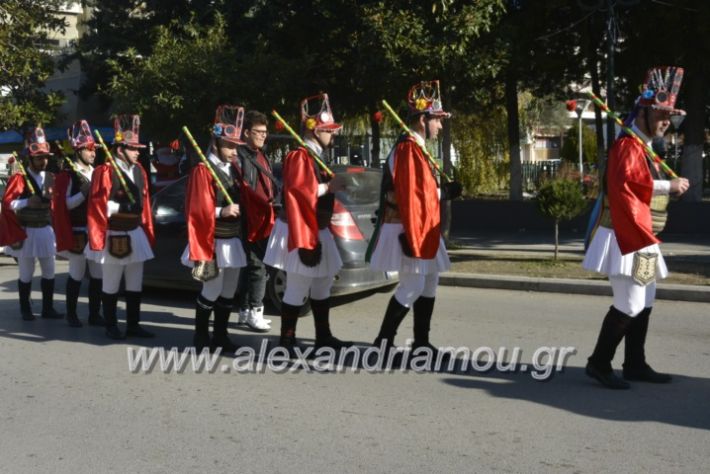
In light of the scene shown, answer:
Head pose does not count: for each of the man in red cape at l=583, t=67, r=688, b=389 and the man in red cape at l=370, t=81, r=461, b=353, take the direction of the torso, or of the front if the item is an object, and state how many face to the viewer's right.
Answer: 2

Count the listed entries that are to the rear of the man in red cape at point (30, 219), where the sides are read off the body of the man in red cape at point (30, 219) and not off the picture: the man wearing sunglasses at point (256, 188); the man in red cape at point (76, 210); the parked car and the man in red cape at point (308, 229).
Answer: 0

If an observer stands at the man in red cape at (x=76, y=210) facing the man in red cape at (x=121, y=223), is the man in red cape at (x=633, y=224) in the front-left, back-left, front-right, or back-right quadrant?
front-left

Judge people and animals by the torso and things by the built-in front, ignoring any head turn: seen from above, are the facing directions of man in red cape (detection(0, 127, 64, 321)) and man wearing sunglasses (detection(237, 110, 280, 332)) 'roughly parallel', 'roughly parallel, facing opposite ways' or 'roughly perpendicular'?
roughly parallel

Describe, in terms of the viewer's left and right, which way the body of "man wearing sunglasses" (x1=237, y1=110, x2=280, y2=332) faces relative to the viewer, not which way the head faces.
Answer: facing the viewer and to the right of the viewer

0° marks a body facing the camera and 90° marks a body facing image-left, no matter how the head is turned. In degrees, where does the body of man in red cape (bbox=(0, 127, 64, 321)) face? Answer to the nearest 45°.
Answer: approximately 315°

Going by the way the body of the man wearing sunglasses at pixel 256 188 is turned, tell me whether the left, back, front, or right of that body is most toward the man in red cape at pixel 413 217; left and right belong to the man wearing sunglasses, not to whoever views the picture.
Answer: front

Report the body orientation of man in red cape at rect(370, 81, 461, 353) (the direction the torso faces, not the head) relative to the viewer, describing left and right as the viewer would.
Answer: facing to the right of the viewer

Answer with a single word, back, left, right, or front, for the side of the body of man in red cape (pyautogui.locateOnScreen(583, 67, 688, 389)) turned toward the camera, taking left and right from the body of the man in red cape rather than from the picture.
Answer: right

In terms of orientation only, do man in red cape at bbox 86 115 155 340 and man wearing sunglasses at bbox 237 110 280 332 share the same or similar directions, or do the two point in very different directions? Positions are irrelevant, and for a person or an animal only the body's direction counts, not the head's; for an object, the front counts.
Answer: same or similar directions

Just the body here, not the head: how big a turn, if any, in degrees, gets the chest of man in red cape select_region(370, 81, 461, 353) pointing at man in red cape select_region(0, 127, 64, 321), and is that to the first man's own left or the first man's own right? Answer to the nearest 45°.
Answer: approximately 135° to the first man's own left

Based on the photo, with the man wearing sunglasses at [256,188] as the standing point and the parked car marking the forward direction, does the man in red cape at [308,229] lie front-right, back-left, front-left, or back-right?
back-right

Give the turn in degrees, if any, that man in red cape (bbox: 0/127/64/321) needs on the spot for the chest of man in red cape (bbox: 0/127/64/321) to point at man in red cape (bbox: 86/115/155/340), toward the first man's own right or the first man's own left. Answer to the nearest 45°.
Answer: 0° — they already face them

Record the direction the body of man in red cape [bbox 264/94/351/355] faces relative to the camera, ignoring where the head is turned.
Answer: to the viewer's right

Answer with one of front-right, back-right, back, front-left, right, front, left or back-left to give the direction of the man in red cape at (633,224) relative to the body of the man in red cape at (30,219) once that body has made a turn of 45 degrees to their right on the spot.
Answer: front-left

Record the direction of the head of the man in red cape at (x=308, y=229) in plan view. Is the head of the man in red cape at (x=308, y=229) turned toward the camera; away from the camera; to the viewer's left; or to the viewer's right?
to the viewer's right

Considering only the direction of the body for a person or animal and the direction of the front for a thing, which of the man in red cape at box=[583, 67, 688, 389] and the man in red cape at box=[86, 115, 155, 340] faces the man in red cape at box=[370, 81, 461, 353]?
the man in red cape at box=[86, 115, 155, 340]

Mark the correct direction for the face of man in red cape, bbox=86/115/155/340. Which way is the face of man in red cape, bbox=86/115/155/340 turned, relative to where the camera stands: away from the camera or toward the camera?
toward the camera

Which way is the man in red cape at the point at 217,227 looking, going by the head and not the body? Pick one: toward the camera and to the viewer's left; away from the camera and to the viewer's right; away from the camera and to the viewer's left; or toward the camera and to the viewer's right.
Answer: toward the camera and to the viewer's right

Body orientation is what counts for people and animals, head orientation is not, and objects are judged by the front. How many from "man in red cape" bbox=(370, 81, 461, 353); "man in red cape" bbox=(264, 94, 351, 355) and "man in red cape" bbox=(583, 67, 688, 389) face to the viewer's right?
3
